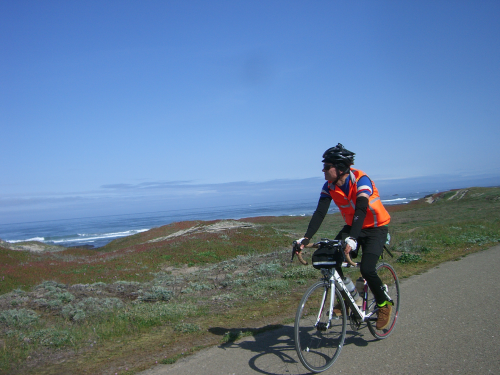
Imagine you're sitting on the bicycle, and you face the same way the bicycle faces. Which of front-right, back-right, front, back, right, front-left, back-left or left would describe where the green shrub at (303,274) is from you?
back-right

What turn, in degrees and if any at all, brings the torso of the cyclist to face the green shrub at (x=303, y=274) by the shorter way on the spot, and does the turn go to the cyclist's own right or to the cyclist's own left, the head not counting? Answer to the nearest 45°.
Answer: approximately 135° to the cyclist's own right

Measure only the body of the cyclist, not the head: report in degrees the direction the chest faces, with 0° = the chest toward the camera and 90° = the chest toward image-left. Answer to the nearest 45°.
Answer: approximately 45°

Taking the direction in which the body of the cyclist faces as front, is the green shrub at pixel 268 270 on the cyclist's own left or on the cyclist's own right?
on the cyclist's own right

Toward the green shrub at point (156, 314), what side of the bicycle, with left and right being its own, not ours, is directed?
right

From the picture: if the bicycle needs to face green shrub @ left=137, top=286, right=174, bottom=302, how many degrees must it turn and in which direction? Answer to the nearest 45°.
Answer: approximately 90° to its right

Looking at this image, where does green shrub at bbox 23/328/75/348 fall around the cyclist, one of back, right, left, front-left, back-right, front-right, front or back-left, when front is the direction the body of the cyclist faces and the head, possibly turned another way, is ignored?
front-right

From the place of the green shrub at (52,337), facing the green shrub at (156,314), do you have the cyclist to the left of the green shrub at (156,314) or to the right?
right

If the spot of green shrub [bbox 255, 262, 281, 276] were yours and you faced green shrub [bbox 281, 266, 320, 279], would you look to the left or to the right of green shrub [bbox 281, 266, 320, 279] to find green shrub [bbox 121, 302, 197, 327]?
right

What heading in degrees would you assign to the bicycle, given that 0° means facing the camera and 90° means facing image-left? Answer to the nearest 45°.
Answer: approximately 45°

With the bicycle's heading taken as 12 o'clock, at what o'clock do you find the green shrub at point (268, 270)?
The green shrub is roughly at 4 o'clock from the bicycle.

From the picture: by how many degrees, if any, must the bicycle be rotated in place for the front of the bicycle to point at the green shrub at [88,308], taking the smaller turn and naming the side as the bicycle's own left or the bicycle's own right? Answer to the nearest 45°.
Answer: approximately 90° to the bicycle's own right
